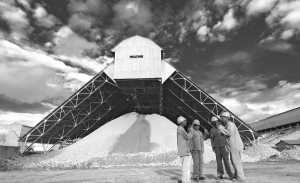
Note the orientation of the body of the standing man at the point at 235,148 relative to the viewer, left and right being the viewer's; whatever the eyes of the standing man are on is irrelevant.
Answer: facing to the left of the viewer

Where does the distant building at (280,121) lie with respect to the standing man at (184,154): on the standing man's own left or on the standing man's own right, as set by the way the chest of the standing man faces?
on the standing man's own left

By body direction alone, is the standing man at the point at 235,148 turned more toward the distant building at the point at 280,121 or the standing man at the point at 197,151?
the standing man

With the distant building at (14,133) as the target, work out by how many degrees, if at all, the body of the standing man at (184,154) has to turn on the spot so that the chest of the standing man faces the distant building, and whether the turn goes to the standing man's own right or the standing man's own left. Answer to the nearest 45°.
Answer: approximately 135° to the standing man's own left

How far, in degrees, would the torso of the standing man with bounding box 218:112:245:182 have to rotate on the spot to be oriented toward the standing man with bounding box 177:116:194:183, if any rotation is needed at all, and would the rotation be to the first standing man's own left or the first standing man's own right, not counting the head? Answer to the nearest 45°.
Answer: approximately 45° to the first standing man's own left

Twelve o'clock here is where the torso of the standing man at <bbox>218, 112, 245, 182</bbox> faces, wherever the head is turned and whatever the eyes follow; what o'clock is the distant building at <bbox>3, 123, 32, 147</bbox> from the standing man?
The distant building is roughly at 1 o'clock from the standing man.
